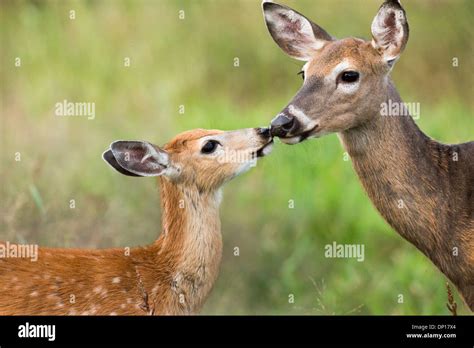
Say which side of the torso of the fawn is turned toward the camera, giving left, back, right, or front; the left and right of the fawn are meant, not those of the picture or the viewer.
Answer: right
